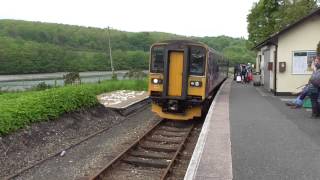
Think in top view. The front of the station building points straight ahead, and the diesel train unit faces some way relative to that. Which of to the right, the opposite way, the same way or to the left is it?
to the left

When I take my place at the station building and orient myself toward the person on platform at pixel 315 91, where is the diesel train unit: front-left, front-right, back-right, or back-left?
front-right

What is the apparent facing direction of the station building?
to the viewer's left

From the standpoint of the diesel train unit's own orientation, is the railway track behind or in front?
in front

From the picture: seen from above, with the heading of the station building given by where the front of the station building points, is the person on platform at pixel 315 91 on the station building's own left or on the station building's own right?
on the station building's own left

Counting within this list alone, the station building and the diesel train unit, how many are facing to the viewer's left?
1

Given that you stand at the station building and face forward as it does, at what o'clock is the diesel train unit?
The diesel train unit is roughly at 12 o'clock from the station building.

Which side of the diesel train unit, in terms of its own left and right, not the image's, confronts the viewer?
front

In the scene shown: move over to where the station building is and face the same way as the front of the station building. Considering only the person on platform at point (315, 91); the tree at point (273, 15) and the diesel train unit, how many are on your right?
1

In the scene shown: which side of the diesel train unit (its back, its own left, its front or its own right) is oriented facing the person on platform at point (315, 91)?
left

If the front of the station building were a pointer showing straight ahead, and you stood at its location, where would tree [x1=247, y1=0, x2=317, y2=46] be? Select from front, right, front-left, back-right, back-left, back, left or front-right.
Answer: right

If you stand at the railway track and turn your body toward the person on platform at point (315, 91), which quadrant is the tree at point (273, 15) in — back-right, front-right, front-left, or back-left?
front-left
